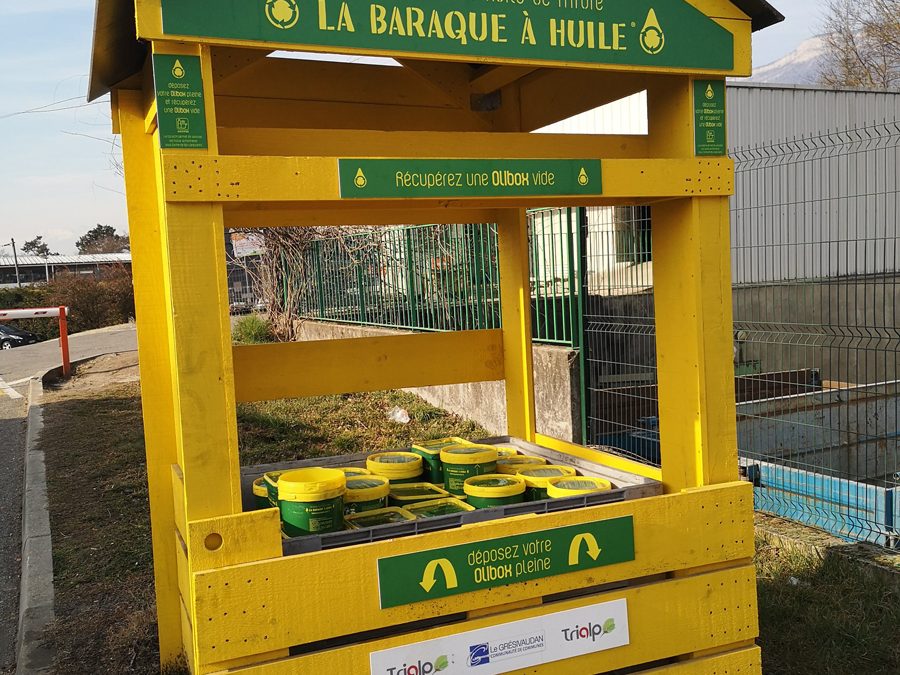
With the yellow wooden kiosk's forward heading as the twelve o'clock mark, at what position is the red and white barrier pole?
The red and white barrier pole is roughly at 5 o'clock from the yellow wooden kiosk.

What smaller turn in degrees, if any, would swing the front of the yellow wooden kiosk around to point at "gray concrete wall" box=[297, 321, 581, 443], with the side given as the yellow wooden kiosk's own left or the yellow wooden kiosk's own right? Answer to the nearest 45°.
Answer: approximately 180°

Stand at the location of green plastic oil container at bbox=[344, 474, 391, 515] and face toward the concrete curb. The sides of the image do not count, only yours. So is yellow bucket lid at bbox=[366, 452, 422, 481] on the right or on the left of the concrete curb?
right

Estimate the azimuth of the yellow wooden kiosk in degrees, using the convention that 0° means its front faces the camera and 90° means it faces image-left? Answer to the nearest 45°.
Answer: approximately 0°

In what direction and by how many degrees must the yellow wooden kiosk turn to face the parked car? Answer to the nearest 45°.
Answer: approximately 135° to its right
